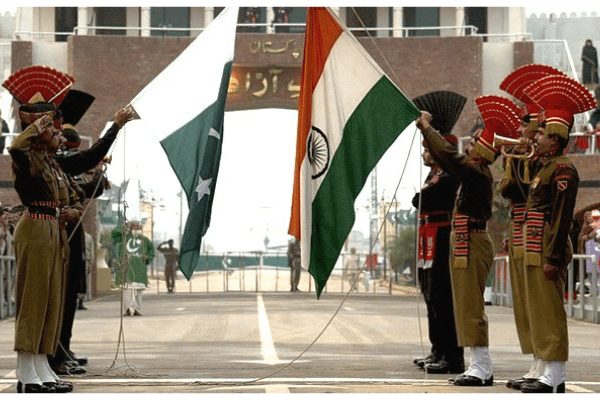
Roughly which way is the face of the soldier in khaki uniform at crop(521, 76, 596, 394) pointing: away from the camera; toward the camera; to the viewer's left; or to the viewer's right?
to the viewer's left

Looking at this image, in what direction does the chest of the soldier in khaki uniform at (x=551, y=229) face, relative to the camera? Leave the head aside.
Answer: to the viewer's left

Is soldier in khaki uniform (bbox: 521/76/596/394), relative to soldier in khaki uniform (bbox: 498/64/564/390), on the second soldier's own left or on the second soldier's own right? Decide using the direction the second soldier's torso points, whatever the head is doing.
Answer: on the second soldier's own left

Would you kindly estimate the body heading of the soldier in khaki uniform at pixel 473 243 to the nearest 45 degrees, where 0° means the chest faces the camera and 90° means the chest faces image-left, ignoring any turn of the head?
approximately 90°

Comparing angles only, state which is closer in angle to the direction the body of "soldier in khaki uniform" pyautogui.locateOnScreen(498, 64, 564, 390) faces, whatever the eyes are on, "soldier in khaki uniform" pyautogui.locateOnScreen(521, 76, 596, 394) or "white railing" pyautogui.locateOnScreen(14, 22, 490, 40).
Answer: the white railing

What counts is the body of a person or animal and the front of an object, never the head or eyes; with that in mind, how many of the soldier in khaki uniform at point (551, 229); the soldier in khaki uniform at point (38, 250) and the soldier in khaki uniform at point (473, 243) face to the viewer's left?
2

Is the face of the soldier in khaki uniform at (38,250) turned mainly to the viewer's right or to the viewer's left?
to the viewer's right

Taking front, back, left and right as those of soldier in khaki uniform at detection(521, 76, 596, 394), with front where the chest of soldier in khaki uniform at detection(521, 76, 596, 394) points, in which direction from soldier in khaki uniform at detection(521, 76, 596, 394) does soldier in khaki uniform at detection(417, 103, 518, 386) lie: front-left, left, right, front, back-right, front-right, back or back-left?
front-right

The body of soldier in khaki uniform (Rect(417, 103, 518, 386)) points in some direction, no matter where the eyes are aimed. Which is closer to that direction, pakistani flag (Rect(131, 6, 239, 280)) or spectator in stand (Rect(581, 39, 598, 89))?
the pakistani flag

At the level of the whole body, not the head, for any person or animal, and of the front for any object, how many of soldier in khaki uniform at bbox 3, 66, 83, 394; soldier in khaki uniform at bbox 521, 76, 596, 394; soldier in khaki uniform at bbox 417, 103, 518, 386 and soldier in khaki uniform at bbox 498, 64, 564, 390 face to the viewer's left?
3
